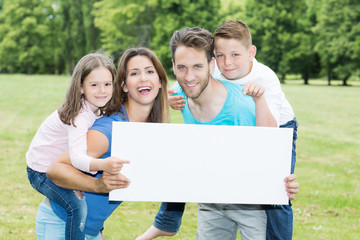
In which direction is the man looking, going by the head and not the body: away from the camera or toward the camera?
toward the camera

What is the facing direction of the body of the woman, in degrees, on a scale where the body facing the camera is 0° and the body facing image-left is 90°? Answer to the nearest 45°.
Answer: approximately 315°

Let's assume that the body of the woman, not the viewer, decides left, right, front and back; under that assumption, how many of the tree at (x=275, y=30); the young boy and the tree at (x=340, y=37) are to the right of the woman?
0

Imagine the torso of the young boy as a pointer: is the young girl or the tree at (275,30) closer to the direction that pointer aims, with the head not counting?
the young girl

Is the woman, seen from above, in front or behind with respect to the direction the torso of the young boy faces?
in front

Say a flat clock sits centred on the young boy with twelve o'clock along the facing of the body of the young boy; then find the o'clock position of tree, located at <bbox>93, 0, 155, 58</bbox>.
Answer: The tree is roughly at 4 o'clock from the young boy.

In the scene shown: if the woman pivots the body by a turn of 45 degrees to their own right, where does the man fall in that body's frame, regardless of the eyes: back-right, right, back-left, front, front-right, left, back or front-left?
left

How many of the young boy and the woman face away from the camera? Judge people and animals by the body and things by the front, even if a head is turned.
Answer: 0

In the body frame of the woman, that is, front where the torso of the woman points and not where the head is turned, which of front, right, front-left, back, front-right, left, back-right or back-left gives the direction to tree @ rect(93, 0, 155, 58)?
back-left

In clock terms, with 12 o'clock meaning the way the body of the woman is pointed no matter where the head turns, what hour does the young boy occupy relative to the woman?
The young boy is roughly at 10 o'clock from the woman.

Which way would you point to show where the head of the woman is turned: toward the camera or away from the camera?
toward the camera

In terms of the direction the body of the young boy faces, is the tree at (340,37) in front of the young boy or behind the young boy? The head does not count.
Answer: behind

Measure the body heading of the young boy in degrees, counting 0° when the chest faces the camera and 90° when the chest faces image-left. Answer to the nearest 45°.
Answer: approximately 45°
